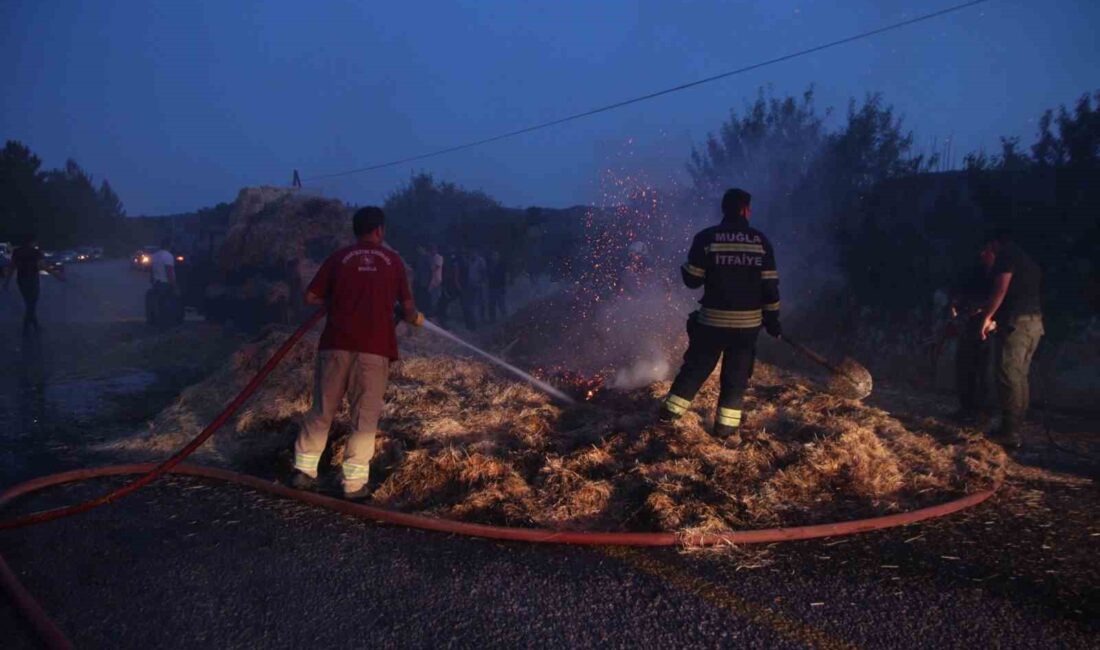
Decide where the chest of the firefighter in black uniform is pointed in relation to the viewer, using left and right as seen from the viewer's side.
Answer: facing away from the viewer

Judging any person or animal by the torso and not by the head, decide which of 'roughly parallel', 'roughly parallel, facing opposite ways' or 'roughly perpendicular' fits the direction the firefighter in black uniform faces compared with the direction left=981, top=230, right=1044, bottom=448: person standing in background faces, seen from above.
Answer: roughly perpendicular

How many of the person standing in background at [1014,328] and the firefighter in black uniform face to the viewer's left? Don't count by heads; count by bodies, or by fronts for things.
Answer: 1

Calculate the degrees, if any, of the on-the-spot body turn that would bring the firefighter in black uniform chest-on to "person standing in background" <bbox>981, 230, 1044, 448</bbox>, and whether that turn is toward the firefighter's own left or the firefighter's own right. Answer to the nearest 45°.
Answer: approximately 45° to the firefighter's own right

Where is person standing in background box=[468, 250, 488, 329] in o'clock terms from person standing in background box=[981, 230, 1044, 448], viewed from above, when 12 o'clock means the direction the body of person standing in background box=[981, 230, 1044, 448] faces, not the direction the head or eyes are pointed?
person standing in background box=[468, 250, 488, 329] is roughly at 1 o'clock from person standing in background box=[981, 230, 1044, 448].

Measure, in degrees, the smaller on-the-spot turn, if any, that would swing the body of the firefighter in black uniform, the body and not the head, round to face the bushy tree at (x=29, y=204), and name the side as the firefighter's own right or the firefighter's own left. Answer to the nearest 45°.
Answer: approximately 45° to the firefighter's own left

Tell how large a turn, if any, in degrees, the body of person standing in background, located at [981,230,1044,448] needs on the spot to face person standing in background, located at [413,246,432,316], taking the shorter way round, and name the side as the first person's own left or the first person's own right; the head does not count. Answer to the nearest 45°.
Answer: approximately 45° to the first person's own right

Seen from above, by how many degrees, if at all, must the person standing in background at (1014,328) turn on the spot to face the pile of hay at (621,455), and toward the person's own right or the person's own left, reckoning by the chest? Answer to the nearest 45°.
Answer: approximately 45° to the person's own left

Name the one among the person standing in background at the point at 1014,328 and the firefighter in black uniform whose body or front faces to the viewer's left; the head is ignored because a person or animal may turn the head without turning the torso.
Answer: the person standing in background

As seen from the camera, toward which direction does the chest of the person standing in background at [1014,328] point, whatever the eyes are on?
to the viewer's left
